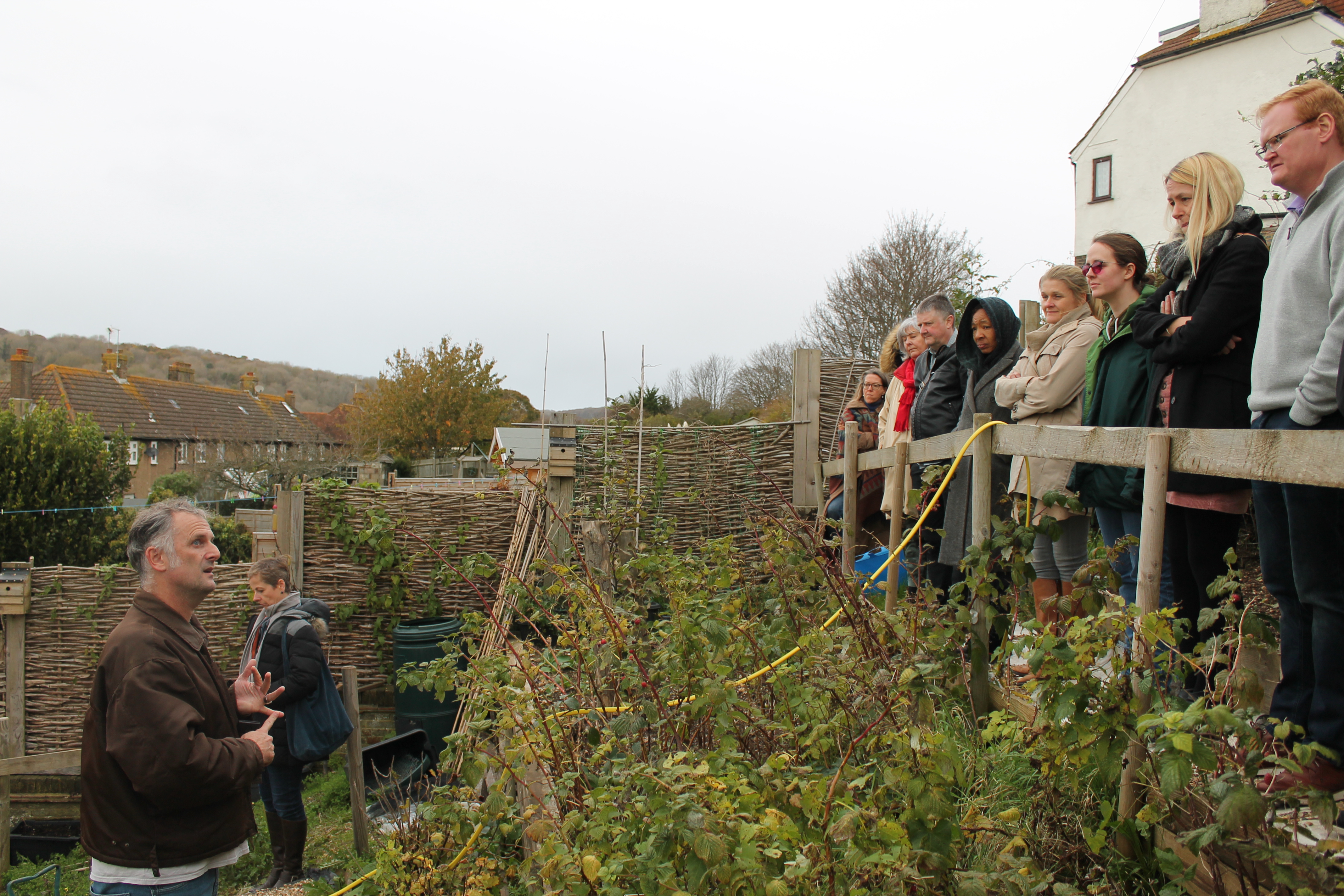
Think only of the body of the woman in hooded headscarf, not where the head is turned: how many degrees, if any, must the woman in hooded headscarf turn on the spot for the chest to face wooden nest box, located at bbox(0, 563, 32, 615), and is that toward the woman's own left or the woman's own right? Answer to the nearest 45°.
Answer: approximately 45° to the woman's own right

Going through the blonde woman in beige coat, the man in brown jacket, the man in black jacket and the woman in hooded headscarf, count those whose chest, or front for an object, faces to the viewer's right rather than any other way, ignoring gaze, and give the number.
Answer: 1

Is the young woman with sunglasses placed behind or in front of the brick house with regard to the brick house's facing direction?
in front

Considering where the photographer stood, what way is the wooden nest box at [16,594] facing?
facing the viewer

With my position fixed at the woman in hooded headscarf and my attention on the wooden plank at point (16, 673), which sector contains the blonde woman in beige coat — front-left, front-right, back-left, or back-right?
back-left

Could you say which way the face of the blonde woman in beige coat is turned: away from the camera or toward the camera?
toward the camera

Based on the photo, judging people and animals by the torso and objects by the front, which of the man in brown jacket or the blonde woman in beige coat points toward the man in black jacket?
the man in brown jacket

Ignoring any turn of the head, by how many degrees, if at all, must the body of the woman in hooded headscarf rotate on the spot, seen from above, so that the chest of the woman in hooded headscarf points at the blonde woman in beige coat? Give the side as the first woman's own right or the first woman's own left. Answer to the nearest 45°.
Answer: approximately 90° to the first woman's own left

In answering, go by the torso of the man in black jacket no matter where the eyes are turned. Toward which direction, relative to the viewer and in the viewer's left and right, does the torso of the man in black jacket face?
facing the viewer and to the left of the viewer

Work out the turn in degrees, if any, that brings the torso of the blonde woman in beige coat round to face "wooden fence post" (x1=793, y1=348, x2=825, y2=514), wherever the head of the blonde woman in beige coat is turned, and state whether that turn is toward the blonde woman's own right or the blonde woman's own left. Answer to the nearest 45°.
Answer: approximately 90° to the blonde woman's own right

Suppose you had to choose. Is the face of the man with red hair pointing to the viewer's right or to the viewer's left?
to the viewer's left

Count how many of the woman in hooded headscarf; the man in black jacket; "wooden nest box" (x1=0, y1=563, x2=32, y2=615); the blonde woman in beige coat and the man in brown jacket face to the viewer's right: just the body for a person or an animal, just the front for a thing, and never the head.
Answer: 1

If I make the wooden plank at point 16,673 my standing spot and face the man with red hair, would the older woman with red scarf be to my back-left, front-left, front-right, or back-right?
front-left

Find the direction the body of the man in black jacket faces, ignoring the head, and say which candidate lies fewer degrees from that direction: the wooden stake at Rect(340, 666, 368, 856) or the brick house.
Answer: the wooden stake

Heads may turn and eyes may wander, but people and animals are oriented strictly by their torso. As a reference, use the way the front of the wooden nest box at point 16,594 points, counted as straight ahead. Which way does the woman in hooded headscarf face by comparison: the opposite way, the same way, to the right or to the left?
to the right

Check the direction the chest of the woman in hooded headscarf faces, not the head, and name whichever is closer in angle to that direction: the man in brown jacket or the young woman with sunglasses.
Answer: the man in brown jacket

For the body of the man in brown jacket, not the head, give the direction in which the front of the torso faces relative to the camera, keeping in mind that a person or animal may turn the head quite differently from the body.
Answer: to the viewer's right

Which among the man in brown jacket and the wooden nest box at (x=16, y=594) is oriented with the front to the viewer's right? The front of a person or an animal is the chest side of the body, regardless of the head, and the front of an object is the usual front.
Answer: the man in brown jacket

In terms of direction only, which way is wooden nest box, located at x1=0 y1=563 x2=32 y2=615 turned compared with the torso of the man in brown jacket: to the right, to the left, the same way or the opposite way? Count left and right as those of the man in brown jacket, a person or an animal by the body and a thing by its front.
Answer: to the right

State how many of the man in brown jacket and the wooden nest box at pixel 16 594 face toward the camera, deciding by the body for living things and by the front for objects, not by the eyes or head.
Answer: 1
